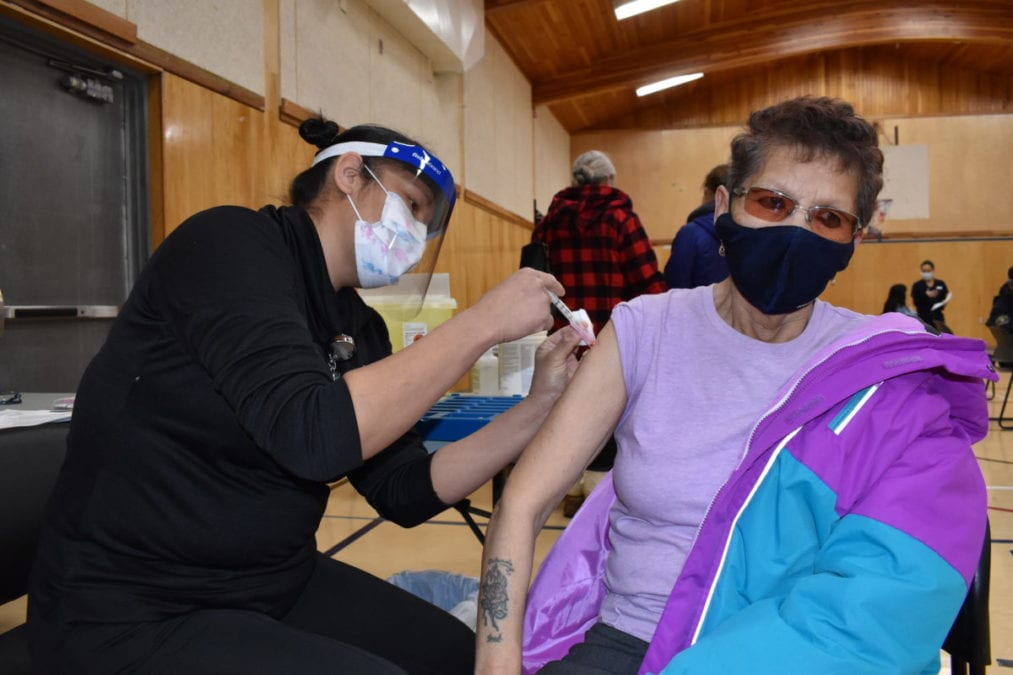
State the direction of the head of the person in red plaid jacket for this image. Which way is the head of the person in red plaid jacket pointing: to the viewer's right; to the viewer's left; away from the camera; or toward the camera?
away from the camera

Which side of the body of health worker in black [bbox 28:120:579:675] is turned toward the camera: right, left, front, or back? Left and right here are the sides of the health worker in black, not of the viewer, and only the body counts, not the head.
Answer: right

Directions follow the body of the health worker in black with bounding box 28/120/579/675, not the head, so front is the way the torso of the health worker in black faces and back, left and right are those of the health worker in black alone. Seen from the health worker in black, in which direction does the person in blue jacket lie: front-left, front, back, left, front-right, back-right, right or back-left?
front-left

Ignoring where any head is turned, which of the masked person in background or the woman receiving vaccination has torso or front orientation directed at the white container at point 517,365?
the masked person in background

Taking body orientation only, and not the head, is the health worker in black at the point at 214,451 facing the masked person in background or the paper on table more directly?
the masked person in background

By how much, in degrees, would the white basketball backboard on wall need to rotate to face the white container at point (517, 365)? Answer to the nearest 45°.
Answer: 0° — it already faces it

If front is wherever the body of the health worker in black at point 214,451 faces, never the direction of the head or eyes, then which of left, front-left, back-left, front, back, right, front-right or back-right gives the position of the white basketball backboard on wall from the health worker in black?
front-left

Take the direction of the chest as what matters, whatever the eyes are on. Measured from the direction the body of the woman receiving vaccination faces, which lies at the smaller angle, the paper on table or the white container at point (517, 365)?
the paper on table

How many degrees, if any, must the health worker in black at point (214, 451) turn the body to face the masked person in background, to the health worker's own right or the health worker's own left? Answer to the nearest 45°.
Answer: approximately 45° to the health worker's own left

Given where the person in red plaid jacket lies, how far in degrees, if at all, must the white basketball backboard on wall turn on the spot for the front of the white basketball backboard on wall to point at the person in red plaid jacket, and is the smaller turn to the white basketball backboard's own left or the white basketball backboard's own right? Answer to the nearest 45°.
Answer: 0° — it already faces them
